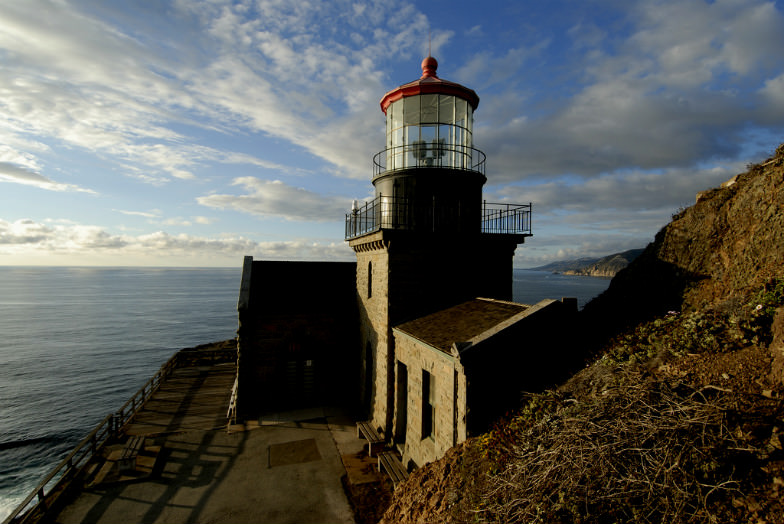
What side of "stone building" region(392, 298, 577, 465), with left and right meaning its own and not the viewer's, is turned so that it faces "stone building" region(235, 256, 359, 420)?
right

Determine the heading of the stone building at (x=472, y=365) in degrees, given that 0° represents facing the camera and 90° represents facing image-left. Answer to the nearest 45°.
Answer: approximately 45°

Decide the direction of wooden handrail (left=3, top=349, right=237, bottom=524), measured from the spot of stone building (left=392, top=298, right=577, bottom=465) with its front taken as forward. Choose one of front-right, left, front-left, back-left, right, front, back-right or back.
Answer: front-right
